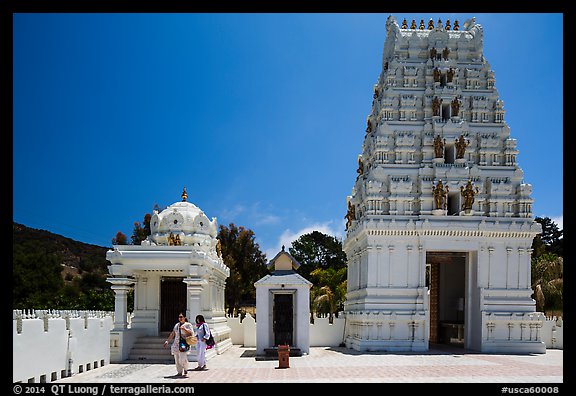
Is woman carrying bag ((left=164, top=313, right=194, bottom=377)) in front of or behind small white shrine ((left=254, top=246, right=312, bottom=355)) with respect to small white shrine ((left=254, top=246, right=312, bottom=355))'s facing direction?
in front

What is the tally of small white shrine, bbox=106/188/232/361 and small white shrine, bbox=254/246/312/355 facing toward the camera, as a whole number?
2

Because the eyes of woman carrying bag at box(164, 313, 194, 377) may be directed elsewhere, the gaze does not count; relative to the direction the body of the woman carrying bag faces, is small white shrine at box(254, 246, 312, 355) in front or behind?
behind

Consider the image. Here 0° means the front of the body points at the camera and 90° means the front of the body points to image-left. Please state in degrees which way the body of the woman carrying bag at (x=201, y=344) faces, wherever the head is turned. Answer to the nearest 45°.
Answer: approximately 45°

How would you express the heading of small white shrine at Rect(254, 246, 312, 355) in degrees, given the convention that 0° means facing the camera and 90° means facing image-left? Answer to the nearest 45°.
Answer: approximately 0°

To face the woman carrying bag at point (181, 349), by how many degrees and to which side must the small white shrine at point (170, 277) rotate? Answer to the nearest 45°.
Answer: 0° — it already faces them

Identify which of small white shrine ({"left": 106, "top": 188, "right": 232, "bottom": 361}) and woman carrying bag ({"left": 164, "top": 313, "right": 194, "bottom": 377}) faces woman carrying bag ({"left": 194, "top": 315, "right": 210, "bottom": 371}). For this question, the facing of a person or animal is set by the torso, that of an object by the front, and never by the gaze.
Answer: the small white shrine

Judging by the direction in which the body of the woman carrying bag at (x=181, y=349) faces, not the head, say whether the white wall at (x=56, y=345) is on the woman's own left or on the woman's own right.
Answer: on the woman's own right
